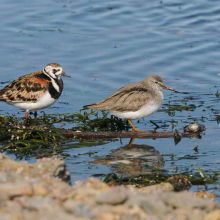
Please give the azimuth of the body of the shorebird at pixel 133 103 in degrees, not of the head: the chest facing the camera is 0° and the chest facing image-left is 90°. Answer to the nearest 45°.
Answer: approximately 270°

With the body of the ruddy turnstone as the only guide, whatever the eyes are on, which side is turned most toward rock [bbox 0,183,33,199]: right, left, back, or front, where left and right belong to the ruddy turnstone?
right

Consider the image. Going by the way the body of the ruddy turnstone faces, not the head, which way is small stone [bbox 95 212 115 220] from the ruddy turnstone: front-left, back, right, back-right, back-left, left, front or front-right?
right

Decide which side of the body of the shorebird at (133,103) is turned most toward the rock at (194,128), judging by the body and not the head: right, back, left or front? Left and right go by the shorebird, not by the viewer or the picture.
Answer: front

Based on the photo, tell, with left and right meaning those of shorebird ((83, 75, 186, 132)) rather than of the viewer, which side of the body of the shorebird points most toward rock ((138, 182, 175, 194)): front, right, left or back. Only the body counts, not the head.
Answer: right

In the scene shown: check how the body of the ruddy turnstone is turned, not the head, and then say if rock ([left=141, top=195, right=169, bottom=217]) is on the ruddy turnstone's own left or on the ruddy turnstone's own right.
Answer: on the ruddy turnstone's own right

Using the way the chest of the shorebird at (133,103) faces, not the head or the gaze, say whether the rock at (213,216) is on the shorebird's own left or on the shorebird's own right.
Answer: on the shorebird's own right

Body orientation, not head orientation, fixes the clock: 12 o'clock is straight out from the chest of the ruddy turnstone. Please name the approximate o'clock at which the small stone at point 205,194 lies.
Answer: The small stone is roughly at 2 o'clock from the ruddy turnstone.

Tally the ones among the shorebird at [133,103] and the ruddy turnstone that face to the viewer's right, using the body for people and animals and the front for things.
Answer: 2

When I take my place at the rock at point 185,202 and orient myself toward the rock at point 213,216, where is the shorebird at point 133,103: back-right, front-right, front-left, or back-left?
back-left

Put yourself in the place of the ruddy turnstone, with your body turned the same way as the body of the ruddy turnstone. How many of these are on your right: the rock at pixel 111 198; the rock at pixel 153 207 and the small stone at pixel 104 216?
3

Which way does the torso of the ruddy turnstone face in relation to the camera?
to the viewer's right
